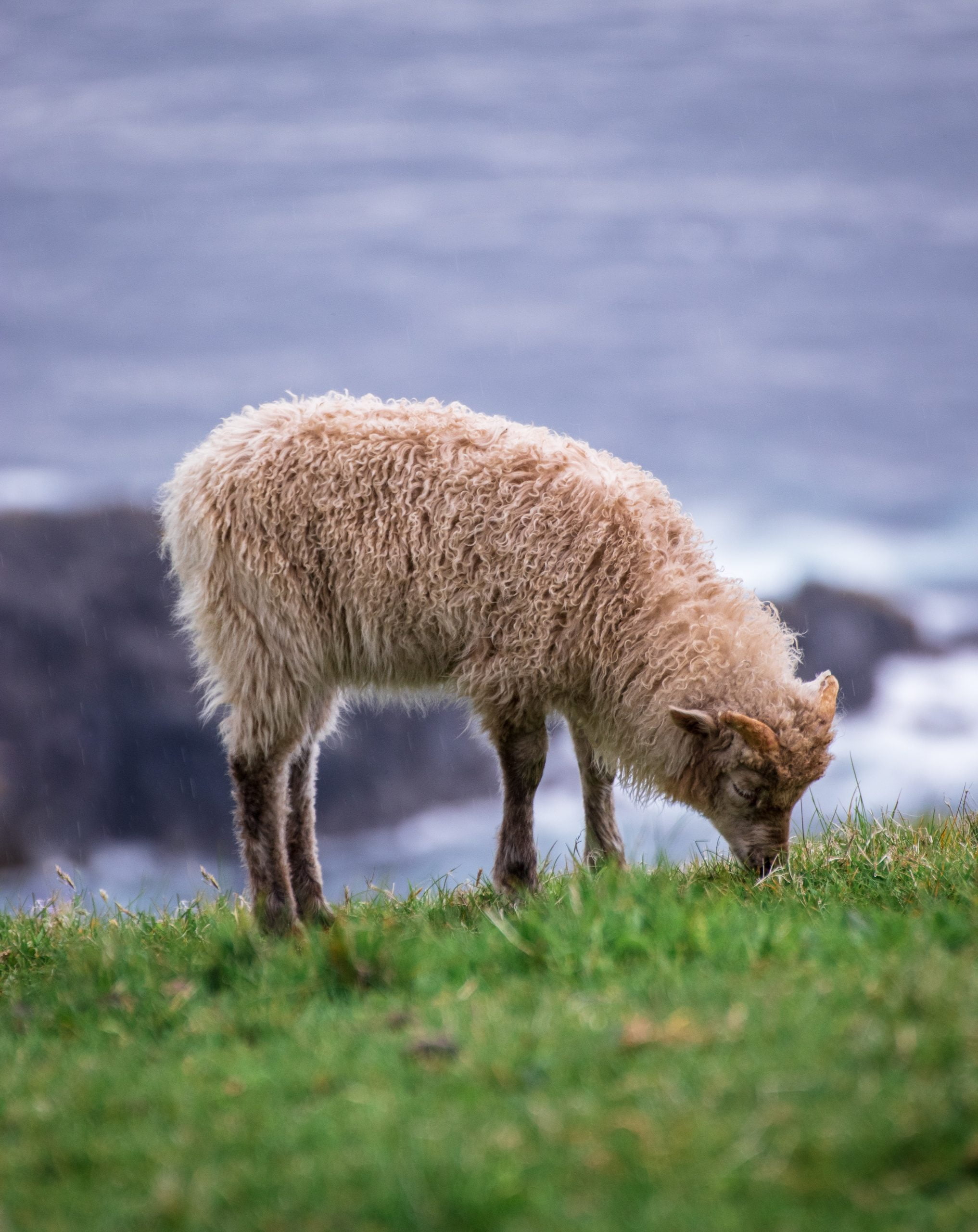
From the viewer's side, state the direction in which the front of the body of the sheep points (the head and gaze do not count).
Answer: to the viewer's right
